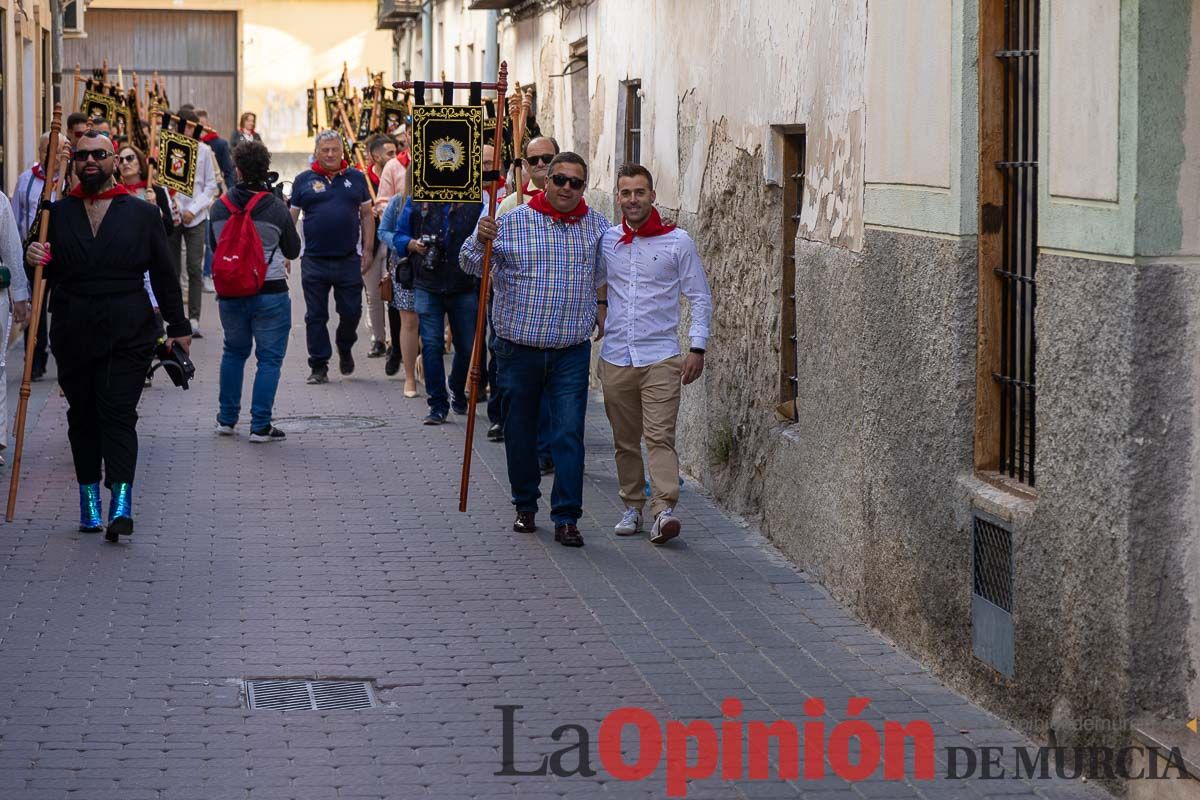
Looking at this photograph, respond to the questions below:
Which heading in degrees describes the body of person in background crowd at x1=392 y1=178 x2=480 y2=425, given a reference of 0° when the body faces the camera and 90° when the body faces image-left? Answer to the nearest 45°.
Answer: approximately 0°

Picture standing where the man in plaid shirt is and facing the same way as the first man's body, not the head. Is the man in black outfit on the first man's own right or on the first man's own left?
on the first man's own right

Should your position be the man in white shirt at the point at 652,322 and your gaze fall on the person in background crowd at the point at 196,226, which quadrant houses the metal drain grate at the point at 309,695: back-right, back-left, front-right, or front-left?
back-left

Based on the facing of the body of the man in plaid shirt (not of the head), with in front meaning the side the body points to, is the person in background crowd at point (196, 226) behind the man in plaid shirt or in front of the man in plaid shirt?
behind

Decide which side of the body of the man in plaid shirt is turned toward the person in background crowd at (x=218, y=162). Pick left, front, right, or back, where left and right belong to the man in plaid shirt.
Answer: back
